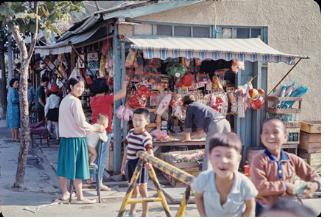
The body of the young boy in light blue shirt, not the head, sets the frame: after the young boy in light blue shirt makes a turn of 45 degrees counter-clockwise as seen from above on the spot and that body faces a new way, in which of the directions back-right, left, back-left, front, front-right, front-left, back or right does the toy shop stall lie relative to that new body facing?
back-left

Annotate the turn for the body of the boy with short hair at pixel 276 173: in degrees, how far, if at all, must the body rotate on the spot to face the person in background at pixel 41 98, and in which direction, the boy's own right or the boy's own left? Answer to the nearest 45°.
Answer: approximately 135° to the boy's own right

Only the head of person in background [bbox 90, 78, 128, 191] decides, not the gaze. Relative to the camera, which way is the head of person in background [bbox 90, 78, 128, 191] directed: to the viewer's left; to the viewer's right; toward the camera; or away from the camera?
away from the camera

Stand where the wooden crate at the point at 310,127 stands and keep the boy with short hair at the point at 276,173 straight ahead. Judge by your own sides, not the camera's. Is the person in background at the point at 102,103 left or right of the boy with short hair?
right

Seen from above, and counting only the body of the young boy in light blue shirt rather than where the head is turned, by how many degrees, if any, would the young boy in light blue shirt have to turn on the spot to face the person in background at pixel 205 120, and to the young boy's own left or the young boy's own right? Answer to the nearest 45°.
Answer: approximately 180°

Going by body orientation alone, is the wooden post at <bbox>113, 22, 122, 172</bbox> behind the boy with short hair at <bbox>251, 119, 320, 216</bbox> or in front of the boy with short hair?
behind

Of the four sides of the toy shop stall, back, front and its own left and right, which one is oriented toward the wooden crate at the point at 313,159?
left

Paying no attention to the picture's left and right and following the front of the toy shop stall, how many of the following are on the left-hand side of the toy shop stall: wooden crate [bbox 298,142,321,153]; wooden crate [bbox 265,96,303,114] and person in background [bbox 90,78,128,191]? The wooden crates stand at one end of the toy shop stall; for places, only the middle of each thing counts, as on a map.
2

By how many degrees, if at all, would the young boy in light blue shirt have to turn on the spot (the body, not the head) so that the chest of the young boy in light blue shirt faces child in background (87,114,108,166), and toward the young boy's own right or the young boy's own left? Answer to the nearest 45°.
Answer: approximately 135° to the young boy's own right
